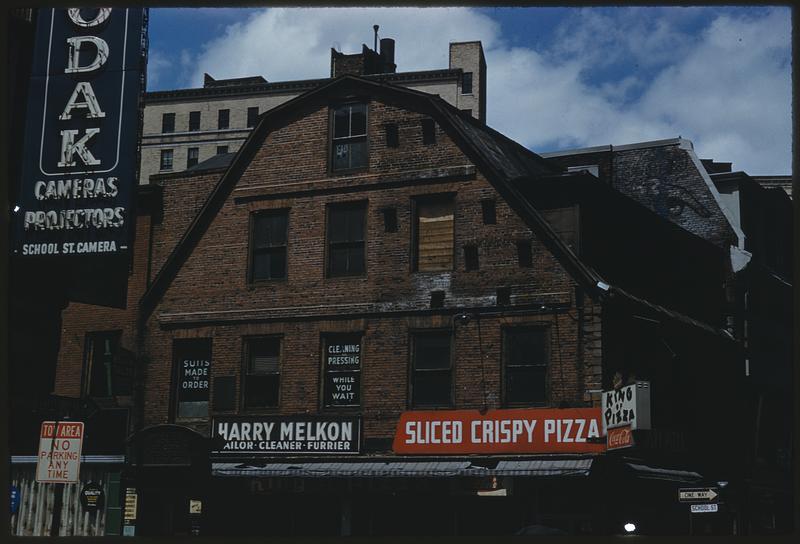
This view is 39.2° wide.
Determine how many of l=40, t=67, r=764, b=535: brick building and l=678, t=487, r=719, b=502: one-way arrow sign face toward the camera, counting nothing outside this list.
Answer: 2

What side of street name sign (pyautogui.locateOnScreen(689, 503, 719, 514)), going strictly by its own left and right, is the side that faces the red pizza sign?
right

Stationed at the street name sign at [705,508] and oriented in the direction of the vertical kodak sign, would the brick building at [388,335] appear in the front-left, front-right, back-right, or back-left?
front-right

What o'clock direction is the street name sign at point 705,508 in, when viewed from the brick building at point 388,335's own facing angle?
The street name sign is roughly at 10 o'clock from the brick building.

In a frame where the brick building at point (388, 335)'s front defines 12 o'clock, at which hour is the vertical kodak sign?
The vertical kodak sign is roughly at 2 o'clock from the brick building.

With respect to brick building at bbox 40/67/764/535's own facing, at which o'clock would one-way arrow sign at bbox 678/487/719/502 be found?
The one-way arrow sign is roughly at 10 o'clock from the brick building.

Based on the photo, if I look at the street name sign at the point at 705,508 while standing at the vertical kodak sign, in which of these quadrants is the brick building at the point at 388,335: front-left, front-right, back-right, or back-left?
front-left

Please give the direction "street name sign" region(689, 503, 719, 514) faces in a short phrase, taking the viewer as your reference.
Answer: facing the viewer

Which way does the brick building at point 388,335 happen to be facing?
toward the camera
